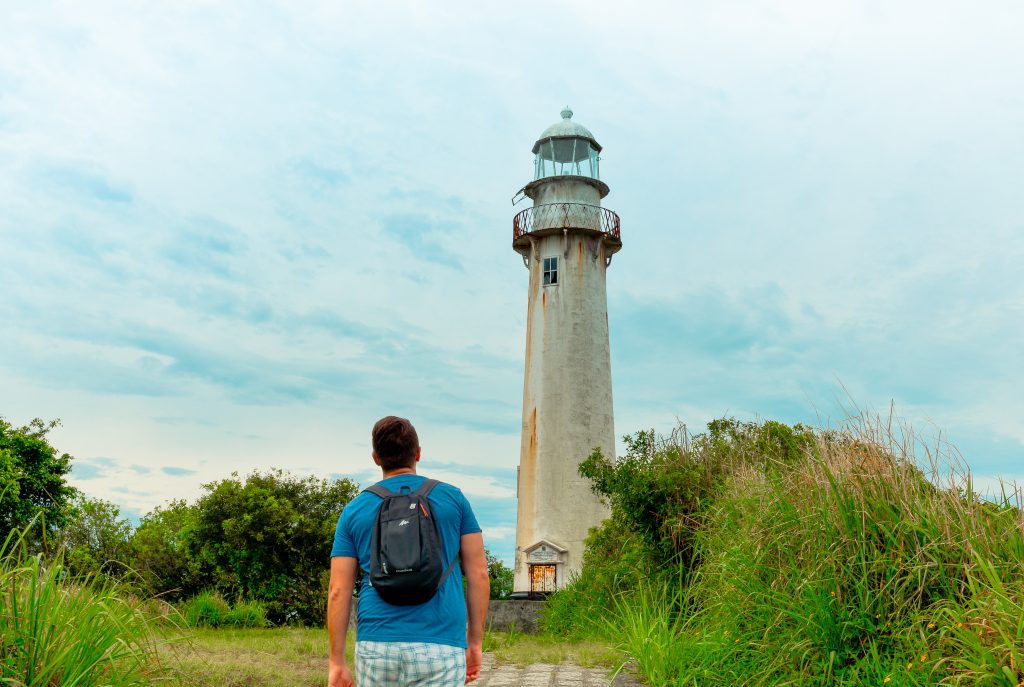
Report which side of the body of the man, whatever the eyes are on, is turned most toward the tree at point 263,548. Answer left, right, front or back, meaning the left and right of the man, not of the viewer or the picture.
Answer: front

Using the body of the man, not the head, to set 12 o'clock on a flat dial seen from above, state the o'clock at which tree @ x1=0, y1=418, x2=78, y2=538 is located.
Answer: The tree is roughly at 11 o'clock from the man.

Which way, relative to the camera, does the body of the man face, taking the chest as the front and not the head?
away from the camera

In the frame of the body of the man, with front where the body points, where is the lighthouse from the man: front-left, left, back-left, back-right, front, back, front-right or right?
front

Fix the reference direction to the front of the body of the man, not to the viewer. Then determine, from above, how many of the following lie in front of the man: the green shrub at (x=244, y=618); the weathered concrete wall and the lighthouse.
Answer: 3

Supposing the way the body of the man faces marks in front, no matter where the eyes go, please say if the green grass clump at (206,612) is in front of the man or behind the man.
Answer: in front

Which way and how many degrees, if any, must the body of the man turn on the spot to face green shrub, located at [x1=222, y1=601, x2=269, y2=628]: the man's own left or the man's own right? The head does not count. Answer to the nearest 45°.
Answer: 0° — they already face it

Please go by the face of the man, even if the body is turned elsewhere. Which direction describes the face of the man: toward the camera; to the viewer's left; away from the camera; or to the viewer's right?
away from the camera

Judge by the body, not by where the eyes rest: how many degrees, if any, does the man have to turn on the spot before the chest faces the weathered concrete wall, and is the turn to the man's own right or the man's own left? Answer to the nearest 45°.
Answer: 0° — they already face it

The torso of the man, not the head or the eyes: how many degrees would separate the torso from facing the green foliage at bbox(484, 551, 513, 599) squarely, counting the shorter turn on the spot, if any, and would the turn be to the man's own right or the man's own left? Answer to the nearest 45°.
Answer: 0° — they already face it

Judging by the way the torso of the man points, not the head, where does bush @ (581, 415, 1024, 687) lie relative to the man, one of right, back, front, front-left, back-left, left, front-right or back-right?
front-right

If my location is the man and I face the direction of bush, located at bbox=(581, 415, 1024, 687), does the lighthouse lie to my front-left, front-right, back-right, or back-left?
front-left

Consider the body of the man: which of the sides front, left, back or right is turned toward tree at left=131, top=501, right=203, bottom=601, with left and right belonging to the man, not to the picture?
front
